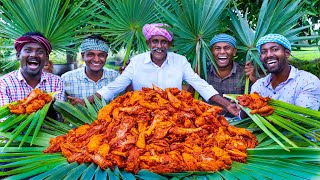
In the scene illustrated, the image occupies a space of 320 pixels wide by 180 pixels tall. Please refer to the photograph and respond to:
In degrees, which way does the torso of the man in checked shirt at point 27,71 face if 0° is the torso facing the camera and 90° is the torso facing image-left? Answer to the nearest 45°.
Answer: approximately 0°

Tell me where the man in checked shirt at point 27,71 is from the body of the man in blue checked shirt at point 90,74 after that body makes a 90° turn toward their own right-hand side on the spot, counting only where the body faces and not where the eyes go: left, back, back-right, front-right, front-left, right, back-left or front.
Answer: front-left

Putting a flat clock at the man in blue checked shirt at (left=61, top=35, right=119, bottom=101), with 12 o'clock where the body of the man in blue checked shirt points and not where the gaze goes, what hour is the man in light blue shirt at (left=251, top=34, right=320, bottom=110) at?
The man in light blue shirt is roughly at 10 o'clock from the man in blue checked shirt.

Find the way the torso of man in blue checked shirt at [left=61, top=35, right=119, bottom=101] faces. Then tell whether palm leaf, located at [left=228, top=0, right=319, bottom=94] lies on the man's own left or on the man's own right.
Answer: on the man's own left

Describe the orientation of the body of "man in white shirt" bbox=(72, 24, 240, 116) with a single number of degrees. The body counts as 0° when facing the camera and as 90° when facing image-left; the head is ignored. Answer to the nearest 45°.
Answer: approximately 0°

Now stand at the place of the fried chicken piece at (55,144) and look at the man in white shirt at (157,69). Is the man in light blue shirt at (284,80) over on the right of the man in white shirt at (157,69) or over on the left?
right

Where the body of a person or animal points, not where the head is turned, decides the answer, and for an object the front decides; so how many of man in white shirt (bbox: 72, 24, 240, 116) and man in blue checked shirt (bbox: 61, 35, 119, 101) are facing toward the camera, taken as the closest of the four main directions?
2

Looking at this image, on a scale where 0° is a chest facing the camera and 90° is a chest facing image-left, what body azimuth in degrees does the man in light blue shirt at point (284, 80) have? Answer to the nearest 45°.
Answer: approximately 45°
